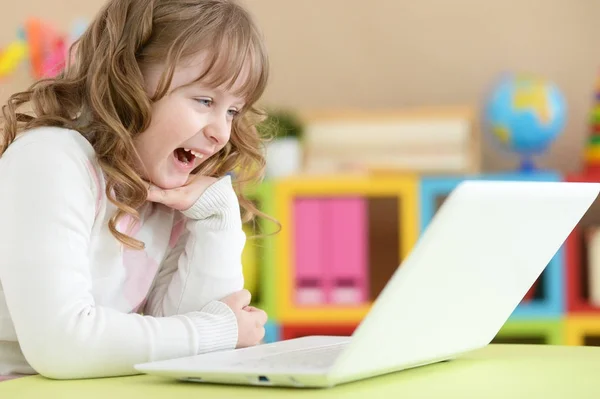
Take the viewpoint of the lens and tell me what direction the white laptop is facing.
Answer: facing away from the viewer and to the left of the viewer

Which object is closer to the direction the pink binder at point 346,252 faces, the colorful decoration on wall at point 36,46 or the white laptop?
the white laptop

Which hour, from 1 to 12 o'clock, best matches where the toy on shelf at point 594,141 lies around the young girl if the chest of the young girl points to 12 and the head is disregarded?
The toy on shelf is roughly at 9 o'clock from the young girl.

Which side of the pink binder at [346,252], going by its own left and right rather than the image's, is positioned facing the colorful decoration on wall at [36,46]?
right

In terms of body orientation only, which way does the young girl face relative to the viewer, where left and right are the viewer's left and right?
facing the viewer and to the right of the viewer

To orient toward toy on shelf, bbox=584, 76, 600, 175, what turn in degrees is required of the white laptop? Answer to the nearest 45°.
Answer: approximately 45° to its right

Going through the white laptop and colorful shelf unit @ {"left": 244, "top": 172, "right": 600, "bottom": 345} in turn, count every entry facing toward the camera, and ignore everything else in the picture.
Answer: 1

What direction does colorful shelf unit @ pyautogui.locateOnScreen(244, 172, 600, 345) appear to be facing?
toward the camera

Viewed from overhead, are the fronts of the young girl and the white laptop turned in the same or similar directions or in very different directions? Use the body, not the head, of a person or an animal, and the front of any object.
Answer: very different directions

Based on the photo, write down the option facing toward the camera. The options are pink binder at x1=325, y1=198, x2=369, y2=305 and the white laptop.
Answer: the pink binder

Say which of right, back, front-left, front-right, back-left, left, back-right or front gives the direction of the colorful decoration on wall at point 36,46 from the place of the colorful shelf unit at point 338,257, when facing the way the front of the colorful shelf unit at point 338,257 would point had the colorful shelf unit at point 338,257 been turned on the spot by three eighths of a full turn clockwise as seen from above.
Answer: front-left

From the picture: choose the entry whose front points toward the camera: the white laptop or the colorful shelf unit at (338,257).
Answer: the colorful shelf unit

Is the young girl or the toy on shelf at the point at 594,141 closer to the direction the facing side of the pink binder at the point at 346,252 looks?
the young girl

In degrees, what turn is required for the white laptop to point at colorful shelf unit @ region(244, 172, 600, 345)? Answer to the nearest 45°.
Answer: approximately 45° to its right

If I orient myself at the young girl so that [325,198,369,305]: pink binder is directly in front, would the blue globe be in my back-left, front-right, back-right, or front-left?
front-right

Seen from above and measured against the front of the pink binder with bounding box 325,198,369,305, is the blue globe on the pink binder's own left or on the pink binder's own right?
on the pink binder's own left
